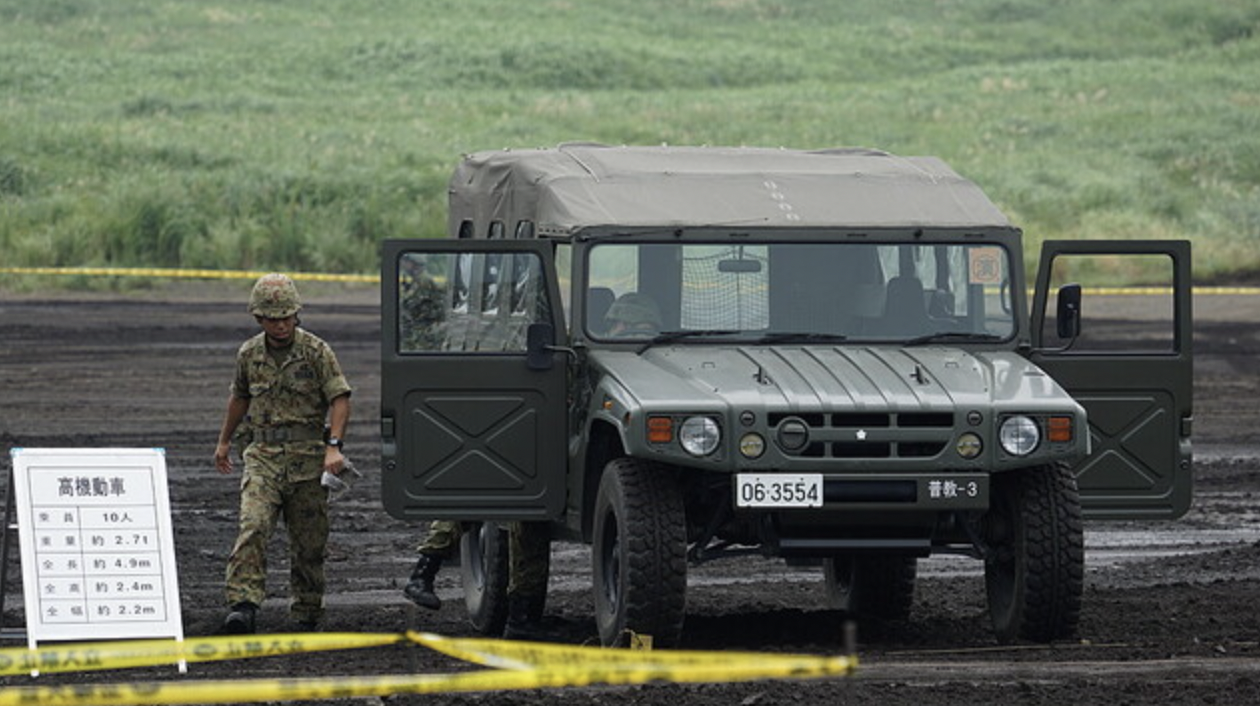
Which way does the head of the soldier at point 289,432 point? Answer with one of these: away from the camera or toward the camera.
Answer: toward the camera

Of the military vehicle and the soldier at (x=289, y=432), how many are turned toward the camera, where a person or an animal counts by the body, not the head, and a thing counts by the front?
2

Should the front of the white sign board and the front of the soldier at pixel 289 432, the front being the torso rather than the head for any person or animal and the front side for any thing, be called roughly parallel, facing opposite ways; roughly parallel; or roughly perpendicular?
roughly parallel

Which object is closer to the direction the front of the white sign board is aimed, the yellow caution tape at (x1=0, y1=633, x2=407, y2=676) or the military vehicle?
the yellow caution tape

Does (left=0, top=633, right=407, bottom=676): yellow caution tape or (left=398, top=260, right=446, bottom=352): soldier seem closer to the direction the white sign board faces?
the yellow caution tape

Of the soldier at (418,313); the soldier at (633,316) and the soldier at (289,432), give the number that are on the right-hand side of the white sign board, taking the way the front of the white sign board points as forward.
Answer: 0

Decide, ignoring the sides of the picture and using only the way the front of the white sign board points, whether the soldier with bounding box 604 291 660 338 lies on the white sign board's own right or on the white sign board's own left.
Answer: on the white sign board's own left

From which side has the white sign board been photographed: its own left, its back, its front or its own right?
front

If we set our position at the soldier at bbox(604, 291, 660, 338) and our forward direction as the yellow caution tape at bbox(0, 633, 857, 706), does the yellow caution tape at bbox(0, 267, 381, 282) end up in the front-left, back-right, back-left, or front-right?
back-right

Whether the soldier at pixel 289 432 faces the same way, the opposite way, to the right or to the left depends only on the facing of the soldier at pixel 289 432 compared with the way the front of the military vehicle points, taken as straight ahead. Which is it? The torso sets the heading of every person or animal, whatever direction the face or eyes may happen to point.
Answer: the same way

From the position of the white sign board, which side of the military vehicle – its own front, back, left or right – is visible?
right

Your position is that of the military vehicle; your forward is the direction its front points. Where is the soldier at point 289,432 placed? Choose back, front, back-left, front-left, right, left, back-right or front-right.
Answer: right

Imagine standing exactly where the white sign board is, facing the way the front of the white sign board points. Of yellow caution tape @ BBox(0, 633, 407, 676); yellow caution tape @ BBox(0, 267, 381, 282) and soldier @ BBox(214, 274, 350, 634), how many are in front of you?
1

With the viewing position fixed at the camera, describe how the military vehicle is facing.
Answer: facing the viewer

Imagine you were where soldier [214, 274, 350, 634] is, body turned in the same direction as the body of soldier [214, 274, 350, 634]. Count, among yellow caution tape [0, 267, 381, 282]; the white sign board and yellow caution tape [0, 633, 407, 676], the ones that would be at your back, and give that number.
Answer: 1
